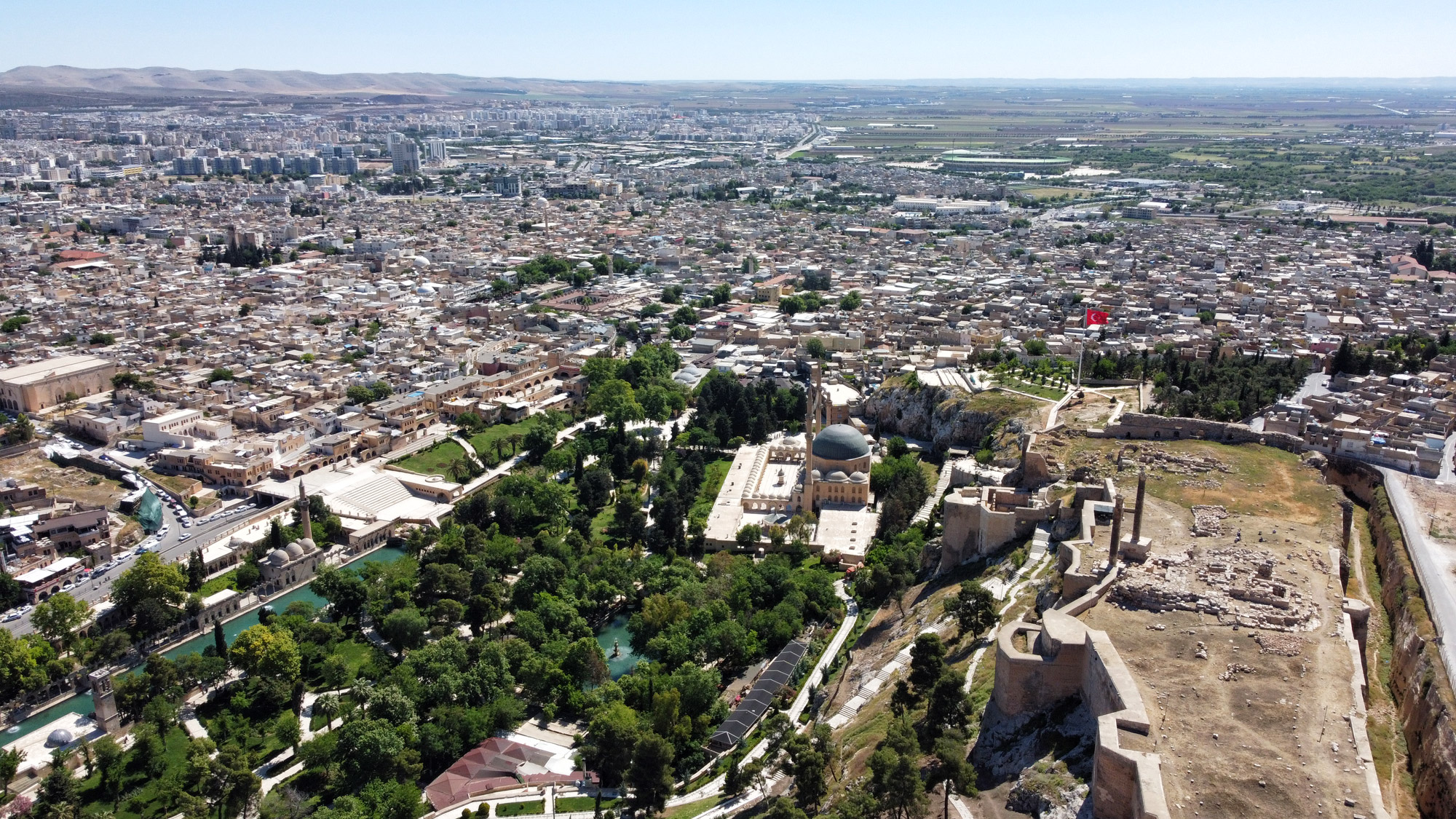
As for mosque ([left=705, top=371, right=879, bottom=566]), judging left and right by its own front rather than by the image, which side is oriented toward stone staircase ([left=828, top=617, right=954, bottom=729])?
left

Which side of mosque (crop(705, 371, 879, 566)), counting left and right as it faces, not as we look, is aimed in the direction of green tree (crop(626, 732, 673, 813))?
left

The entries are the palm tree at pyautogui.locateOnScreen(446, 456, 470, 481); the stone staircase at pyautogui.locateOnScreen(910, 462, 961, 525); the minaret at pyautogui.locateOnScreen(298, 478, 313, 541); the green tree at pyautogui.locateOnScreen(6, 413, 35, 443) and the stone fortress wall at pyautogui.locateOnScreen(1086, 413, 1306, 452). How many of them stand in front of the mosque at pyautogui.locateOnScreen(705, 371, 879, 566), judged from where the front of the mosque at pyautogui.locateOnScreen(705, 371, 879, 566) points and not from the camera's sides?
3

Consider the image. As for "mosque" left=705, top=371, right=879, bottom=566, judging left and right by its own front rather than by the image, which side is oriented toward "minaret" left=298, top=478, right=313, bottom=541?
front

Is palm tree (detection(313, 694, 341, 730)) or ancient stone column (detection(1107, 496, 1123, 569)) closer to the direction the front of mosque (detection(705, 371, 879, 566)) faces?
the palm tree

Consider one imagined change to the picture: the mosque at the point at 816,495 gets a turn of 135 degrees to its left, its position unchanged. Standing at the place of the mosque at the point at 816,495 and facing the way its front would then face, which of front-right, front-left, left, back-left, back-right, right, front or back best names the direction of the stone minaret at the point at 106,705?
right

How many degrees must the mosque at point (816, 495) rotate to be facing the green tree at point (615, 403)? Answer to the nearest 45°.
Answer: approximately 45° to its right

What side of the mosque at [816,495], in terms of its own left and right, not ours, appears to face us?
left

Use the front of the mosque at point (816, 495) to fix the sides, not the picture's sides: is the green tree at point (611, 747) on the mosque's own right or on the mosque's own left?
on the mosque's own left

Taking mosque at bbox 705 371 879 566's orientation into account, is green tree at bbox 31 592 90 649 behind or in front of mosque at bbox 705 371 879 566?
in front

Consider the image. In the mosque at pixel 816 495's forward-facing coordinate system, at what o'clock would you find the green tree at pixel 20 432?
The green tree is roughly at 12 o'clock from the mosque.

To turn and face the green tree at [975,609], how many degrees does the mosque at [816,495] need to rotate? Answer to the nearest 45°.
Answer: approximately 90° to its left

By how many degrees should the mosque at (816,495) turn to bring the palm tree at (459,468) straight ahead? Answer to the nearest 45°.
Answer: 0° — it already faces it
